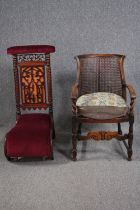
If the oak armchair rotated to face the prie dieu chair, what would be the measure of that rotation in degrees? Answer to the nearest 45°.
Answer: approximately 90° to its right

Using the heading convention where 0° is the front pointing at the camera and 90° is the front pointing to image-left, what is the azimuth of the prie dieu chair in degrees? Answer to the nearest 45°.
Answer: approximately 0°

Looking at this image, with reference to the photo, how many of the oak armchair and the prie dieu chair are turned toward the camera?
2

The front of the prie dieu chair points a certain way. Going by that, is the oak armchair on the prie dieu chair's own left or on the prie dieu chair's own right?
on the prie dieu chair's own left
